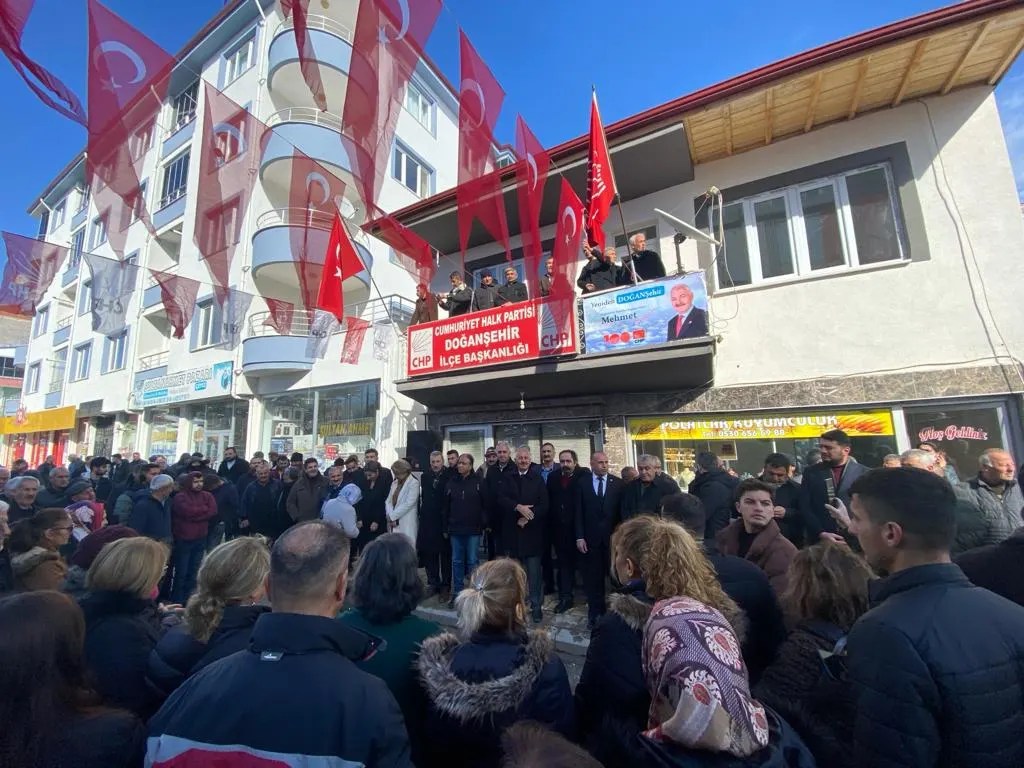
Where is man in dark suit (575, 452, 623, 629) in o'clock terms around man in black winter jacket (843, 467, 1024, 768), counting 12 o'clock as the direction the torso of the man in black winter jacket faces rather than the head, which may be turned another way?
The man in dark suit is roughly at 12 o'clock from the man in black winter jacket.

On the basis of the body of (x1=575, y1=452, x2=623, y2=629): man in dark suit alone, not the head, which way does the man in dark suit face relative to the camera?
toward the camera

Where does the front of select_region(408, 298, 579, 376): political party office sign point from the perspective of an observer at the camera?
facing the viewer and to the left of the viewer

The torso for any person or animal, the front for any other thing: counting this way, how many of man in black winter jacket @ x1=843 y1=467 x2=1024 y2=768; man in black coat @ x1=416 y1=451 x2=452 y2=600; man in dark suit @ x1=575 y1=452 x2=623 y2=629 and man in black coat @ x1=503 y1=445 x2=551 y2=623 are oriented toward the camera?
3

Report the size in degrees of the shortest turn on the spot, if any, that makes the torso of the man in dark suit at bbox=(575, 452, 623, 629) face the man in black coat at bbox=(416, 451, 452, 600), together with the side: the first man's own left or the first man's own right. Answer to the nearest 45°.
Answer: approximately 90° to the first man's own right

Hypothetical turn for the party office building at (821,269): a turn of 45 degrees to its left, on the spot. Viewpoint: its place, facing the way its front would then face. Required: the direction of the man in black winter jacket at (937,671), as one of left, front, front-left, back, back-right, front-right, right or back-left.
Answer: front

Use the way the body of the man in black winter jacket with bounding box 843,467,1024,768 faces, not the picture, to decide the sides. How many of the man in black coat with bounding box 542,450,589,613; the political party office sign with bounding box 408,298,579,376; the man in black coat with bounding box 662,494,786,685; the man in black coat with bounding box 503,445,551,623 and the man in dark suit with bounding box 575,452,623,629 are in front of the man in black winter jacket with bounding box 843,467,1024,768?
5

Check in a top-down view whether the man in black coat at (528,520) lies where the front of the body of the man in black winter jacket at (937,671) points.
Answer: yes

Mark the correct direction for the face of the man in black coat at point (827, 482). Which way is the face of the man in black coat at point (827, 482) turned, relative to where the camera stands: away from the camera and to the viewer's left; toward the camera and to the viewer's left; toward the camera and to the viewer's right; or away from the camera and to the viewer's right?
toward the camera and to the viewer's left

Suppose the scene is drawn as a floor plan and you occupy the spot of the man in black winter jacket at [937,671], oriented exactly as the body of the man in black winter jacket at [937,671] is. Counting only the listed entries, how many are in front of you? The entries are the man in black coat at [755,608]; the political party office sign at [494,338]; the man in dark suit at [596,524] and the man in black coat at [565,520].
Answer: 4

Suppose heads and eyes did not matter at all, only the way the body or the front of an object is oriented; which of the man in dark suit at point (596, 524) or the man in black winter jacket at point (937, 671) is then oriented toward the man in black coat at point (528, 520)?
the man in black winter jacket

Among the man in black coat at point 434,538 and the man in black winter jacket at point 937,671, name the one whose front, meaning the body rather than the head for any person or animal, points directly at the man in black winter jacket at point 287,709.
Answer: the man in black coat
